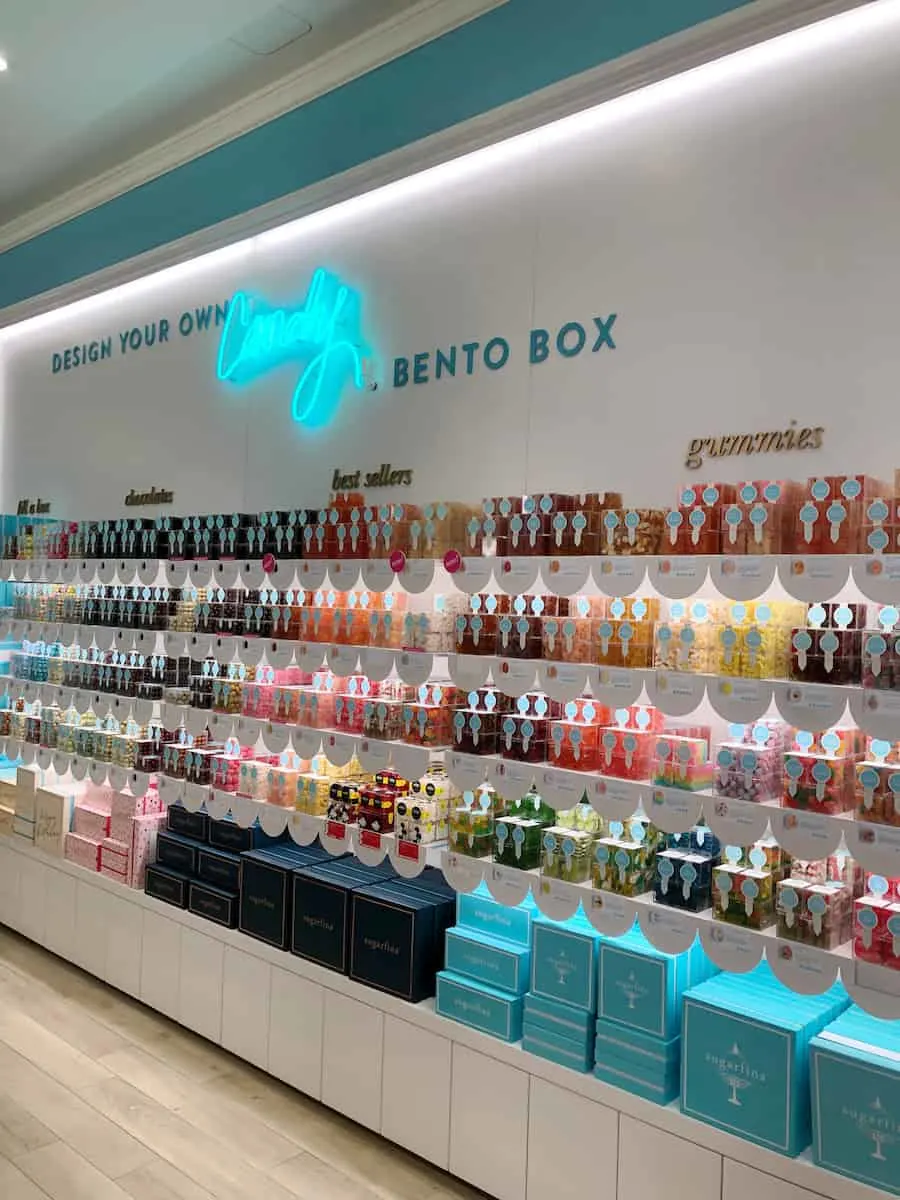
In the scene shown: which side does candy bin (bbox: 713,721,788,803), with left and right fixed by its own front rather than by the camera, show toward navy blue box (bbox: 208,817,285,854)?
right

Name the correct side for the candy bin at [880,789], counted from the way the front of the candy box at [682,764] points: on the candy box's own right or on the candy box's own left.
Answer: on the candy box's own left

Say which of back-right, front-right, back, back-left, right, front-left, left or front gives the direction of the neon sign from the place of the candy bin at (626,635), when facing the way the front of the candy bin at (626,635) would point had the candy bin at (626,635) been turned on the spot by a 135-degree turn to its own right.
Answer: front-left

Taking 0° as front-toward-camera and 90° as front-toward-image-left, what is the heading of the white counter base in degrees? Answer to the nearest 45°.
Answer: approximately 45°
